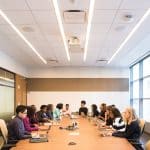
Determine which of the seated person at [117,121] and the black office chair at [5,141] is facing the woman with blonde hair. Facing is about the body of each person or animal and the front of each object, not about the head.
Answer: the black office chair

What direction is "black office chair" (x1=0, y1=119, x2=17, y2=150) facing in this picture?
to the viewer's right

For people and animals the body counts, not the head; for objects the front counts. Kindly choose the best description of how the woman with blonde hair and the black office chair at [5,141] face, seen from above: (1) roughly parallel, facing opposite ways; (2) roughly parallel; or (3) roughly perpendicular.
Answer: roughly parallel, facing opposite ways

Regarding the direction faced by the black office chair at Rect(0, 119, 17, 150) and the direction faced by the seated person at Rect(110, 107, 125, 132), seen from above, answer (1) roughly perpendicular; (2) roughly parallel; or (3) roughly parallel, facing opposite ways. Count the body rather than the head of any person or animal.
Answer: roughly parallel, facing opposite ways

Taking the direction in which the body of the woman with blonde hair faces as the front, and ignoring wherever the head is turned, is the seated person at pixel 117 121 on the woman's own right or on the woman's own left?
on the woman's own right

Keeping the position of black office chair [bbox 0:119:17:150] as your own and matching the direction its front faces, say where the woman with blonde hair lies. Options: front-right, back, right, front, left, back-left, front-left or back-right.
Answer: front

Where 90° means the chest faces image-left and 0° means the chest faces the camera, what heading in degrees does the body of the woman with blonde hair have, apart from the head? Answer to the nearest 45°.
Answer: approximately 90°

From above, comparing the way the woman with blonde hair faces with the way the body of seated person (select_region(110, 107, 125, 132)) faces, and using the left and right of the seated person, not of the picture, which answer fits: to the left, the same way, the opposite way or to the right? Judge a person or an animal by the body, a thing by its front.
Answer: the same way

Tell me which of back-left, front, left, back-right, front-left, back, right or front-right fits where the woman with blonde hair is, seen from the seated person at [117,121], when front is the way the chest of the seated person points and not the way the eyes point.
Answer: left

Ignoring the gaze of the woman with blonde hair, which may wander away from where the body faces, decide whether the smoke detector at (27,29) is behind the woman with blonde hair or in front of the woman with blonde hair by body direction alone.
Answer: in front

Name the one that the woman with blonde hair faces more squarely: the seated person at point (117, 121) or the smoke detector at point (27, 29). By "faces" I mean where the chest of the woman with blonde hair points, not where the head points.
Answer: the smoke detector

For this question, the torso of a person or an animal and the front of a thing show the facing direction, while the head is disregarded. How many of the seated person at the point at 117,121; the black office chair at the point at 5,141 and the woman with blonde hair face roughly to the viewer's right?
1

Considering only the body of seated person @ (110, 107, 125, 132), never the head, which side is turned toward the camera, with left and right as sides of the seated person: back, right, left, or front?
left
